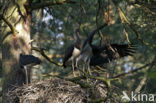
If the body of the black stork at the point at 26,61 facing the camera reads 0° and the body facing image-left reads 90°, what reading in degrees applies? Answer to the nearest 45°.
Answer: approximately 90°

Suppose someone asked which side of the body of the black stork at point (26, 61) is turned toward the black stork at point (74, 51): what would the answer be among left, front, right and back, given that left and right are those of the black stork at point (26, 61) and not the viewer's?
back
